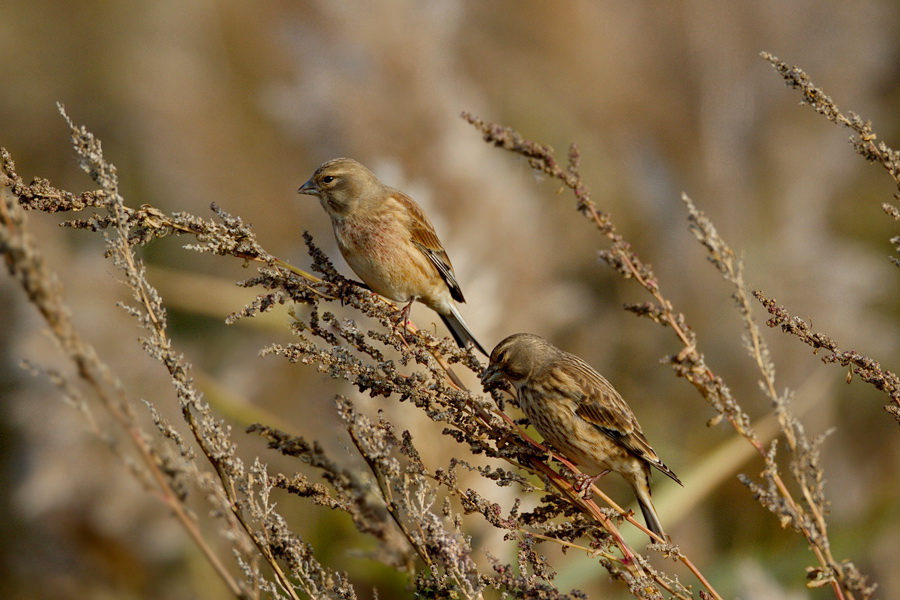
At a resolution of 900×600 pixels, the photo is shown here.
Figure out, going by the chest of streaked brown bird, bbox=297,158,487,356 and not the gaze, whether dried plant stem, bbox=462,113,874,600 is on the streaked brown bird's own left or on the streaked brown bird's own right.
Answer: on the streaked brown bird's own left

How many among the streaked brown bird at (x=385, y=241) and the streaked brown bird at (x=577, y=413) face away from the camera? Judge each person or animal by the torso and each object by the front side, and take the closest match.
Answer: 0

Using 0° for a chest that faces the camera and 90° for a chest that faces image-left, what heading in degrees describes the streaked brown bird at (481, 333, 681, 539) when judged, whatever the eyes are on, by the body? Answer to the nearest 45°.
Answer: approximately 90°
